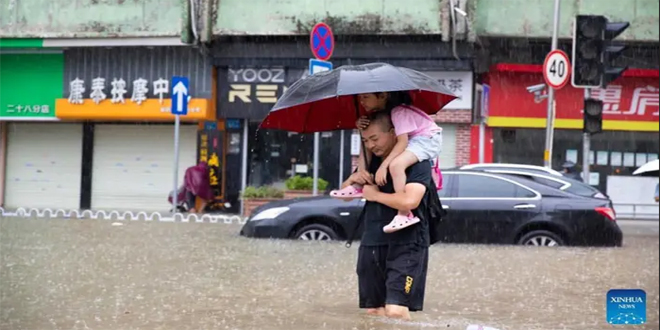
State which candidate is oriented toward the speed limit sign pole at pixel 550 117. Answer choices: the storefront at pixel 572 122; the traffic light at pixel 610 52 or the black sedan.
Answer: the storefront

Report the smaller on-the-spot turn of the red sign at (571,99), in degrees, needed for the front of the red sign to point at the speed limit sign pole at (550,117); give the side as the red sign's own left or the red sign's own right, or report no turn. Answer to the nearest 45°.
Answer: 0° — it already faces it

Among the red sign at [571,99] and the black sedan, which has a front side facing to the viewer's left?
the black sedan

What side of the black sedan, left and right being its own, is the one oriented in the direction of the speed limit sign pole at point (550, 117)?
right

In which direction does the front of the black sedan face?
to the viewer's left

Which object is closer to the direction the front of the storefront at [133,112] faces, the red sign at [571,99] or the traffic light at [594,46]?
the traffic light

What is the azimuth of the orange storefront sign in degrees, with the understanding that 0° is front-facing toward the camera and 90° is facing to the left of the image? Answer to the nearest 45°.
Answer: approximately 0°

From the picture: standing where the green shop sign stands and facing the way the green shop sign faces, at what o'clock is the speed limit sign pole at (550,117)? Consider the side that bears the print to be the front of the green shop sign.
The speed limit sign pole is roughly at 10 o'clock from the green shop sign.

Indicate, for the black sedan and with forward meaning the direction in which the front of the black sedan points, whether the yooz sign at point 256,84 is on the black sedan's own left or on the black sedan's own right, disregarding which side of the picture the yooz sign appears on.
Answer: on the black sedan's own right
